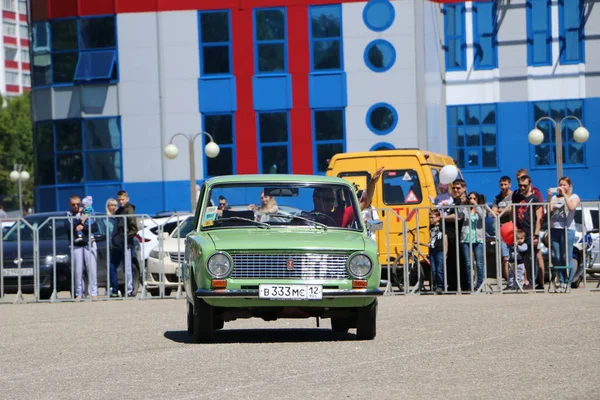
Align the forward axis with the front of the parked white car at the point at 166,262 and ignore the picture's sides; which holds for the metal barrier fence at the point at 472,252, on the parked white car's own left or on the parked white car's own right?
on the parked white car's own left

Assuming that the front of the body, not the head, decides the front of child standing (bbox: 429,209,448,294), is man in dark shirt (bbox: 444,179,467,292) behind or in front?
behind

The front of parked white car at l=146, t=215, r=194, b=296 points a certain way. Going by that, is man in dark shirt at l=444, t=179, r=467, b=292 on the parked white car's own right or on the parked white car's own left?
on the parked white car's own left

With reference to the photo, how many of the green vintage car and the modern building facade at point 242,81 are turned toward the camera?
2

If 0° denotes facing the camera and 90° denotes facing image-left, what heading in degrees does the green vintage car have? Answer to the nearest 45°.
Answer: approximately 0°
